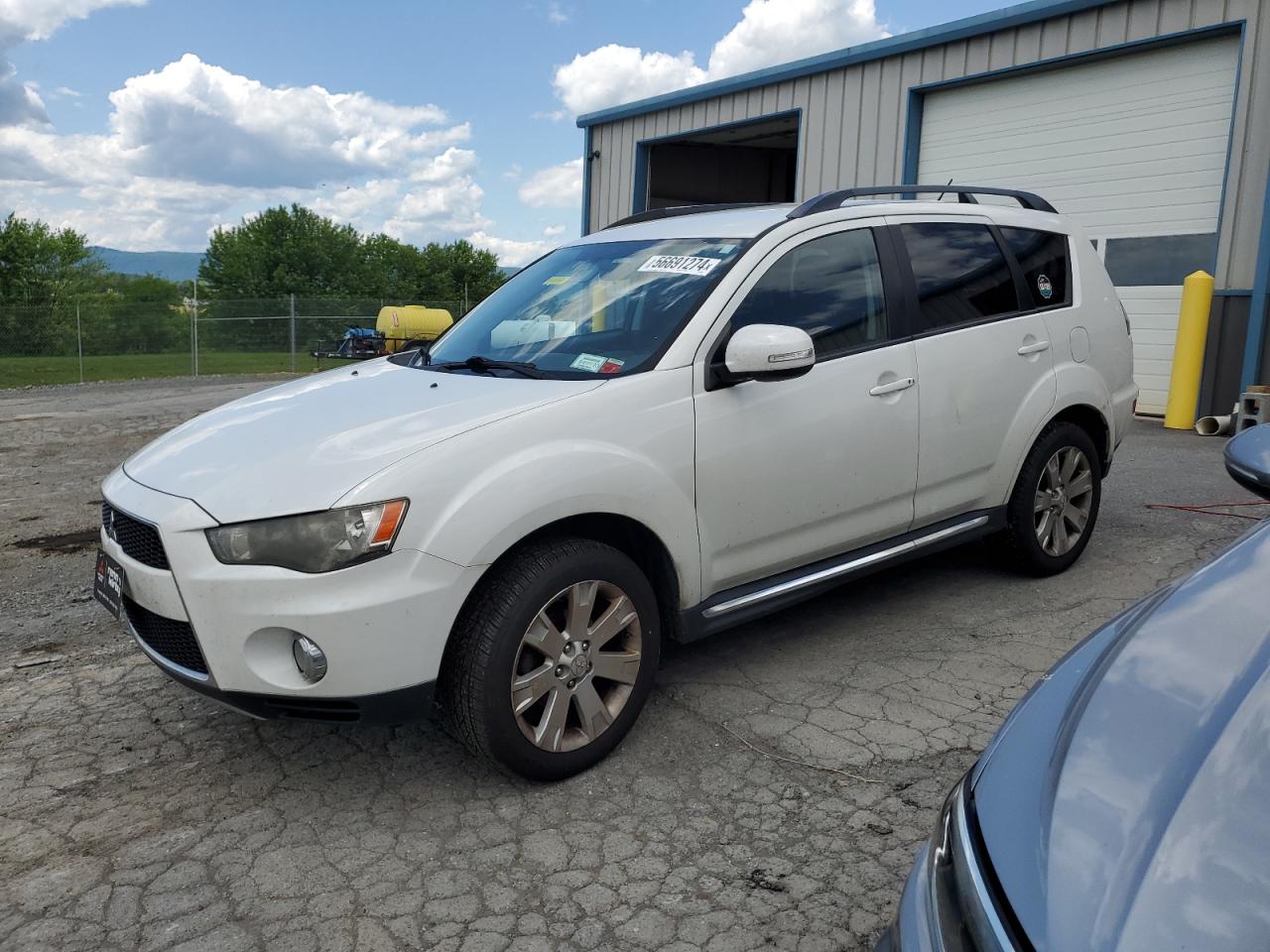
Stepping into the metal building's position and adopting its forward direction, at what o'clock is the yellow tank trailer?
The yellow tank trailer is roughly at 3 o'clock from the metal building.

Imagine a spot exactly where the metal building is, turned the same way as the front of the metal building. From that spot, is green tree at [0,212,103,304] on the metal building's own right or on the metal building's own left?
on the metal building's own right

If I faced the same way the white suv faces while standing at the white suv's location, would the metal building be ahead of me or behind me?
behind

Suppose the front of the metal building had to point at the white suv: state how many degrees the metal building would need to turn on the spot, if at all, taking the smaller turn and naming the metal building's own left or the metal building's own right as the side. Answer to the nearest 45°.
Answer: approximately 45° to the metal building's own left

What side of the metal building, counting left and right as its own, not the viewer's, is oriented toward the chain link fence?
right

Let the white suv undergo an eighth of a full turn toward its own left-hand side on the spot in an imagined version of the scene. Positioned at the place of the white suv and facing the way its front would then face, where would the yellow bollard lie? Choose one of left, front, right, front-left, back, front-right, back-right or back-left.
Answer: back-left

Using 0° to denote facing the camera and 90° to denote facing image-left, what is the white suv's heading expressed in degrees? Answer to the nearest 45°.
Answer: approximately 45°

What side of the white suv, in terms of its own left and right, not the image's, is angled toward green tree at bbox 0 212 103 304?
right

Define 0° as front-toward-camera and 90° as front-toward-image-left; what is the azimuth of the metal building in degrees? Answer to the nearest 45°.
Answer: approximately 45°
